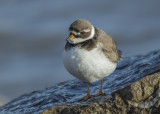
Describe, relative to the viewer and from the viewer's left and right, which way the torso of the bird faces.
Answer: facing the viewer and to the left of the viewer
